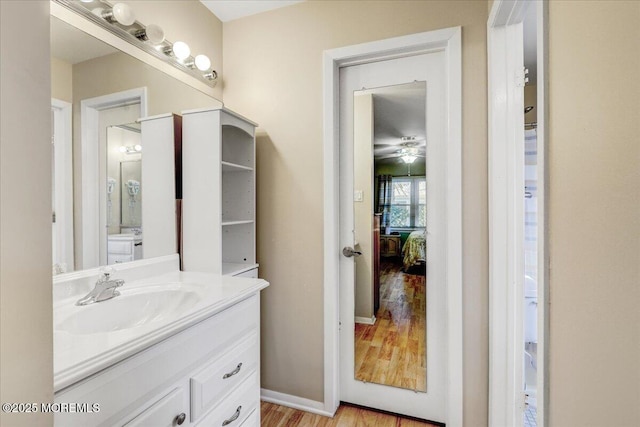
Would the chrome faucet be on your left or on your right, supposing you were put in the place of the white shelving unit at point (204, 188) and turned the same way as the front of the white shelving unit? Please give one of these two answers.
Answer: on your right

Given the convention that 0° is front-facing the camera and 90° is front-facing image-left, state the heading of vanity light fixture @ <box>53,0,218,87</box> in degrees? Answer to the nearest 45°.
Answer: approximately 315°
